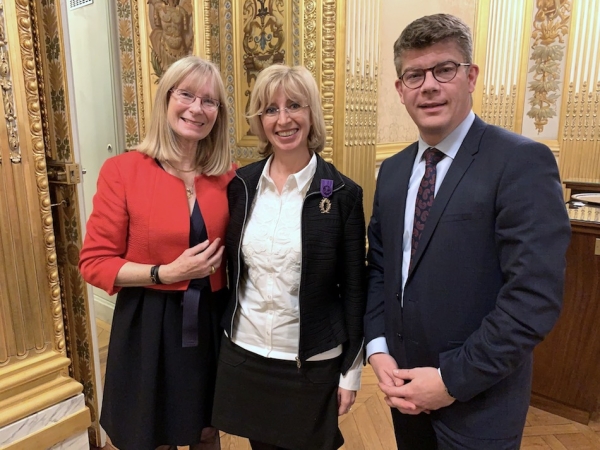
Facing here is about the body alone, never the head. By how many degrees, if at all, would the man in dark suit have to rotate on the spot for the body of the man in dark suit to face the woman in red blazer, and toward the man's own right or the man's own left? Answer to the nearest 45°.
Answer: approximately 45° to the man's own right

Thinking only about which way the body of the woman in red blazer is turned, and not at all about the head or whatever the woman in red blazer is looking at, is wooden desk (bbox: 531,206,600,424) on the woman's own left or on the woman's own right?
on the woman's own left

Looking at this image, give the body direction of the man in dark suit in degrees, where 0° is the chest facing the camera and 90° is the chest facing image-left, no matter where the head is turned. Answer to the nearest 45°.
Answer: approximately 45°
